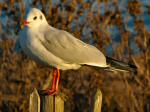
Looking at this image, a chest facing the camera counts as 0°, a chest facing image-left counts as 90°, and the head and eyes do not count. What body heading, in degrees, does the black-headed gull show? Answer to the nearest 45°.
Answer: approximately 90°

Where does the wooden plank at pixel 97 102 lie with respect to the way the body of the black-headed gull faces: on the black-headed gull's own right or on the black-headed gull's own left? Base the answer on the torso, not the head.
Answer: on the black-headed gull's own left
